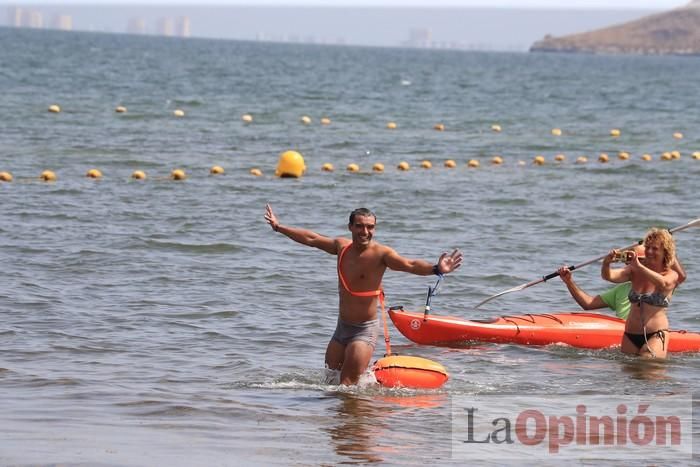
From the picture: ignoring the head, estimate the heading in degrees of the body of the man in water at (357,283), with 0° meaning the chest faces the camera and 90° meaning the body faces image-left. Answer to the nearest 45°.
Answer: approximately 0°

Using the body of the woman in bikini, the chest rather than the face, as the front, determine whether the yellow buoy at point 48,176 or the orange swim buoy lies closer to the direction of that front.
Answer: the orange swim buoy

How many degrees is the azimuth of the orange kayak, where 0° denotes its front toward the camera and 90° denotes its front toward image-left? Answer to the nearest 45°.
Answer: approximately 90°

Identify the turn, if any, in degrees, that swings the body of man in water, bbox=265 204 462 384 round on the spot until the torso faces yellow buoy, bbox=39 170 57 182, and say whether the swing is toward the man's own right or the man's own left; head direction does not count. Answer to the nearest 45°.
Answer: approximately 135° to the man's own right

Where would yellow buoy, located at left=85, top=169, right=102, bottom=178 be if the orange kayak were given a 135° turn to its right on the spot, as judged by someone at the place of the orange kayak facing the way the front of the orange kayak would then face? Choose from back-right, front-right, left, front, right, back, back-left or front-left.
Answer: left

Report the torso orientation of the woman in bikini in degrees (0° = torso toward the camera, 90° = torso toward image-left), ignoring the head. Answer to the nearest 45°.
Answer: approximately 45°

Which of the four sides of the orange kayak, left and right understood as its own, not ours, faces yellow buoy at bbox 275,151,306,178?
right

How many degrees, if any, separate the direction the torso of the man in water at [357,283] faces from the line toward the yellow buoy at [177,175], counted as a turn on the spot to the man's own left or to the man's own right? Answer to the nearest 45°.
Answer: approximately 180°
